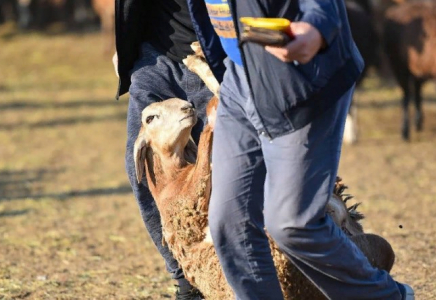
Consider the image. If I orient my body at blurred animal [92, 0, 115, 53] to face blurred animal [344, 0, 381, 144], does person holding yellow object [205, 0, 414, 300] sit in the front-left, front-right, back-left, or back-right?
front-right

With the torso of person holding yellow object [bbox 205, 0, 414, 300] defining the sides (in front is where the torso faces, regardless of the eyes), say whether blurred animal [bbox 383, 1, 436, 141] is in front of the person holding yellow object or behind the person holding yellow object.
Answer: behind

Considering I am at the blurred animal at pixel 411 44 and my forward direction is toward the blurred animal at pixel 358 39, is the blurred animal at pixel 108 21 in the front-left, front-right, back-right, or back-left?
front-right

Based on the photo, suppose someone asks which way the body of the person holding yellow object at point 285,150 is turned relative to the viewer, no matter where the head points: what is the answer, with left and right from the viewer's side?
facing the viewer and to the left of the viewer

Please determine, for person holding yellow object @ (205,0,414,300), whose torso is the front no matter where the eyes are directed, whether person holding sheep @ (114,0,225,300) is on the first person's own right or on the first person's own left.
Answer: on the first person's own right

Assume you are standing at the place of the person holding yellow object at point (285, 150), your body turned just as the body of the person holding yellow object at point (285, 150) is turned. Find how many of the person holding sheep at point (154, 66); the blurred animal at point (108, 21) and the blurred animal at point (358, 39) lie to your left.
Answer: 0

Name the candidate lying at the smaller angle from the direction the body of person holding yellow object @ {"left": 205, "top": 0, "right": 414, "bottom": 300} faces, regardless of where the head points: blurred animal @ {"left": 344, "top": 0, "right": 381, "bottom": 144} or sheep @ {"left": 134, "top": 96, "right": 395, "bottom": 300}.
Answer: the sheep

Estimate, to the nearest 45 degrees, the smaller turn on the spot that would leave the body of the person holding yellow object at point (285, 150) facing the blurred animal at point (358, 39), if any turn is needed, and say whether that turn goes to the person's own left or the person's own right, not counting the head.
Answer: approximately 135° to the person's own right

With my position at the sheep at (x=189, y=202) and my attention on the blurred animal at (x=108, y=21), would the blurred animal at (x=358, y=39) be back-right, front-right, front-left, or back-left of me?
front-right
